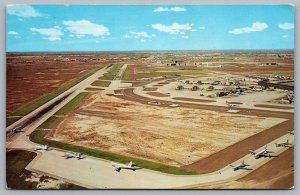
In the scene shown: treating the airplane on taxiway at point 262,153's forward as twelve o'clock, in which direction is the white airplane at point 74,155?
The white airplane is roughly at 1 o'clock from the airplane on taxiway.

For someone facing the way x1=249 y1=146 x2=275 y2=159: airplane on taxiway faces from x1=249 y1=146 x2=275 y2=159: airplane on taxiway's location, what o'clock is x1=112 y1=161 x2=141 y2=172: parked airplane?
x1=112 y1=161 x2=141 y2=172: parked airplane is roughly at 1 o'clock from x1=249 y1=146 x2=275 y2=159: airplane on taxiway.

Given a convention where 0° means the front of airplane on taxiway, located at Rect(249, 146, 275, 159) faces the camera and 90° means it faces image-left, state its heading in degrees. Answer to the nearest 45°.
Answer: approximately 45°

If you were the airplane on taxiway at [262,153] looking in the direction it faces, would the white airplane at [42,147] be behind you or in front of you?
in front
